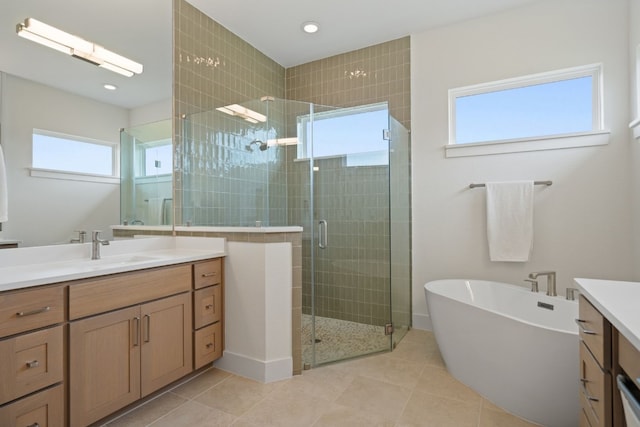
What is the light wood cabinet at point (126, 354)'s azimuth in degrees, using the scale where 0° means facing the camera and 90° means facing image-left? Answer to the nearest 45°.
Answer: approximately 315°

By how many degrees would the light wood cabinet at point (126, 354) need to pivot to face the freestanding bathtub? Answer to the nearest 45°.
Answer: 0° — it already faces it

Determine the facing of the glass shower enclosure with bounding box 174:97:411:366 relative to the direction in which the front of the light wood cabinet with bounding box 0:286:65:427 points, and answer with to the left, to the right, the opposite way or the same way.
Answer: to the right

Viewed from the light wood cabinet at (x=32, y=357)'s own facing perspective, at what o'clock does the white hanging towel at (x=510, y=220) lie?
The white hanging towel is roughly at 11 o'clock from the light wood cabinet.

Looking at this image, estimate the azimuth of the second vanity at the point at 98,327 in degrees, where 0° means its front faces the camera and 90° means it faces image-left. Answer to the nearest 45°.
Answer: approximately 315°

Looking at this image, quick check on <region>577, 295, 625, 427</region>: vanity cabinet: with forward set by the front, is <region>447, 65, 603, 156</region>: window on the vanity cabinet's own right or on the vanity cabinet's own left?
on the vanity cabinet's own right

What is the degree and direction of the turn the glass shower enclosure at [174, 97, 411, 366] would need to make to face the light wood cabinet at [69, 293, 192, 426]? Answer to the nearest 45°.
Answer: approximately 45° to its right

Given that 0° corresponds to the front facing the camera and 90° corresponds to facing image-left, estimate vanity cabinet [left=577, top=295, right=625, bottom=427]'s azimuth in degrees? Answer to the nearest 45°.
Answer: approximately 90°

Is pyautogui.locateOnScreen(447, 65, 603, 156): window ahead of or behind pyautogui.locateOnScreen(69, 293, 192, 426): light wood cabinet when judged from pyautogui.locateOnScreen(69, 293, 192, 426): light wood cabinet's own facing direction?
ahead
